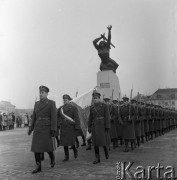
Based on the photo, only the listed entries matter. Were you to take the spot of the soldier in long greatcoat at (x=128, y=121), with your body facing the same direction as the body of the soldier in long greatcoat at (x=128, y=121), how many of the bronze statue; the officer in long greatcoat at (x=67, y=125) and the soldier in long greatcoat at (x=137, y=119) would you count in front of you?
1

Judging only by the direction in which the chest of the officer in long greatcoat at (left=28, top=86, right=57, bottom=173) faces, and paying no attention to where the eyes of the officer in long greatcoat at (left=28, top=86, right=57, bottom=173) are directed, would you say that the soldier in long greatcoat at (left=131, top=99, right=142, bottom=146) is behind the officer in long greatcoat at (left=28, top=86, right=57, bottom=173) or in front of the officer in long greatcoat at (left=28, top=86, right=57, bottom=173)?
behind

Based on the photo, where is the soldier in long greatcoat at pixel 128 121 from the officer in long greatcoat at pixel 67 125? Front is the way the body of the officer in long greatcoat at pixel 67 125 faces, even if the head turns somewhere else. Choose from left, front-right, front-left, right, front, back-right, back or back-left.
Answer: back

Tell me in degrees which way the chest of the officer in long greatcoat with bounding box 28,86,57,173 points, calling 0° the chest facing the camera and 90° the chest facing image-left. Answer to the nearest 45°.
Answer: approximately 45°

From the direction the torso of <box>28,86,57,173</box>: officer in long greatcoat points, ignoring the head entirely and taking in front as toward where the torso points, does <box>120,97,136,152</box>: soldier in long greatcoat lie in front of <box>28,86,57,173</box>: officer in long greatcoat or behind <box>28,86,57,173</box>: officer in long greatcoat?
behind

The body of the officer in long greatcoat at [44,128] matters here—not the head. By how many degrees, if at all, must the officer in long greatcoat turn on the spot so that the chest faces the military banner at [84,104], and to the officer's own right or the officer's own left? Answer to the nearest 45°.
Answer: approximately 135° to the officer's own right

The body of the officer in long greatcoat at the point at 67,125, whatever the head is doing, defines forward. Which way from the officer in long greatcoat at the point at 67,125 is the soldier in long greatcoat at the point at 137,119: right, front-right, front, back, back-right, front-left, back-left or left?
back

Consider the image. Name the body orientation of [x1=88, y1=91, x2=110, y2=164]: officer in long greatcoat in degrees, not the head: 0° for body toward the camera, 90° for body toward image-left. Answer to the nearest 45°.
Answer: approximately 45°

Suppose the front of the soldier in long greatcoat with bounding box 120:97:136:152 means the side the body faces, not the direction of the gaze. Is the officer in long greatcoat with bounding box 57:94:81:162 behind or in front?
in front

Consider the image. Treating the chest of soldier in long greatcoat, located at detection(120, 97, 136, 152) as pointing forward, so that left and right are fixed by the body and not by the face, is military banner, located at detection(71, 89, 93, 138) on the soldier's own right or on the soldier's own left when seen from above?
on the soldier's own right

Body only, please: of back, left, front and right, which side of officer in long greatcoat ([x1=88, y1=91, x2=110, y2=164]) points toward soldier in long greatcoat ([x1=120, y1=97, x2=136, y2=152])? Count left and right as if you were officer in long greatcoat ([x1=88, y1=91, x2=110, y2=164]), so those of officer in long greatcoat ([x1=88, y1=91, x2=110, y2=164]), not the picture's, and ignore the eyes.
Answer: back

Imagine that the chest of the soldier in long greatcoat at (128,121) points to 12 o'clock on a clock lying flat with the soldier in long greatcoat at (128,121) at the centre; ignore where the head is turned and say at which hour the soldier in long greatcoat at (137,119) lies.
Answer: the soldier in long greatcoat at (137,119) is roughly at 5 o'clock from the soldier in long greatcoat at (128,121).

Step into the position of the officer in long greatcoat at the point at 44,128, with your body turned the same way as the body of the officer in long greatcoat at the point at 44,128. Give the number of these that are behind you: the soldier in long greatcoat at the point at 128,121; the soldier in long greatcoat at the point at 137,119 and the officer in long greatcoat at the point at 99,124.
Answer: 3

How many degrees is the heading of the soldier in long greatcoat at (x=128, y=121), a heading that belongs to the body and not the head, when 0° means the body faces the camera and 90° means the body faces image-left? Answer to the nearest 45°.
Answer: approximately 45°
